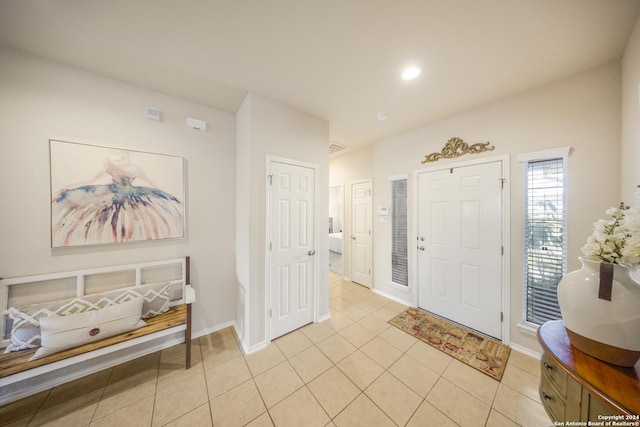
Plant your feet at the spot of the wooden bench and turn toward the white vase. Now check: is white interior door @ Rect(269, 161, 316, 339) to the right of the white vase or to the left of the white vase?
left

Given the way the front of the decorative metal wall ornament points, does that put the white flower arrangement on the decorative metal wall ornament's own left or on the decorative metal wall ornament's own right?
on the decorative metal wall ornament's own left

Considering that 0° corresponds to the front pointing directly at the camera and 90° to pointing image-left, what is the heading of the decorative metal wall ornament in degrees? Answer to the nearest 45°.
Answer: approximately 45°

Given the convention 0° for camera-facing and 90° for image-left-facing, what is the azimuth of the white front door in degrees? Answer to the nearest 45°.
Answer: approximately 45°

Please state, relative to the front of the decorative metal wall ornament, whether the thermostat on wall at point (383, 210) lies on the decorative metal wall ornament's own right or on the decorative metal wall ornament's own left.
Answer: on the decorative metal wall ornament's own right

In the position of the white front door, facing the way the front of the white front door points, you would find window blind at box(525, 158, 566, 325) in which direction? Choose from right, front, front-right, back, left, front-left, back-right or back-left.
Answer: back-left
